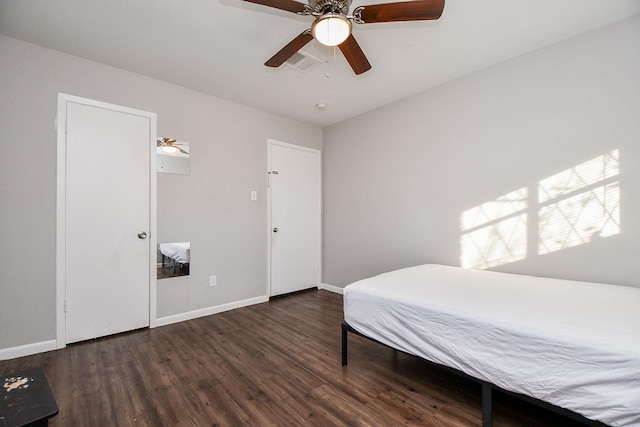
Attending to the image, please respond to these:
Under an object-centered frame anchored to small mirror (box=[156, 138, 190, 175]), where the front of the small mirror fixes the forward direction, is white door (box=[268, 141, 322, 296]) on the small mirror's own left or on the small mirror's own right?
on the small mirror's own left

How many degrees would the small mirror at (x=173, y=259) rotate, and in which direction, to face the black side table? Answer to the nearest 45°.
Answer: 0° — it already faces it

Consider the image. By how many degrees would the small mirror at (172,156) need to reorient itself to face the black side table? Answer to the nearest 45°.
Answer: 0° — it already faces it

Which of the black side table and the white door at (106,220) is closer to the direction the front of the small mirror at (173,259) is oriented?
the black side table

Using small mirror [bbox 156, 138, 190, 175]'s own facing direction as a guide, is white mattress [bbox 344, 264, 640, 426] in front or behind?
in front

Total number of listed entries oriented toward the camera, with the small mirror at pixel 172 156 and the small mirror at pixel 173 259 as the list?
2

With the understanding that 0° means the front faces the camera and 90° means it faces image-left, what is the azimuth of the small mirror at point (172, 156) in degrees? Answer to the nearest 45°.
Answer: approximately 0°

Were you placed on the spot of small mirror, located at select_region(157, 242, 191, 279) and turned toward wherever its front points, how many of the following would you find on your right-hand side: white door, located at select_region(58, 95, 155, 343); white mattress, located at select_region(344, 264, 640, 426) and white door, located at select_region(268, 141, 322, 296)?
1
